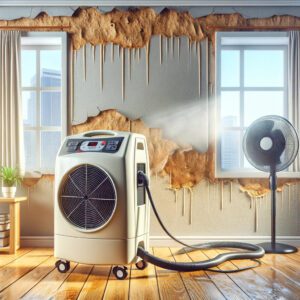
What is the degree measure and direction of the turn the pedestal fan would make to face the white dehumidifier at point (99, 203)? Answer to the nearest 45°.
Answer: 0° — it already faces it

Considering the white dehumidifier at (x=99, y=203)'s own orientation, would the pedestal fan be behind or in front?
behind

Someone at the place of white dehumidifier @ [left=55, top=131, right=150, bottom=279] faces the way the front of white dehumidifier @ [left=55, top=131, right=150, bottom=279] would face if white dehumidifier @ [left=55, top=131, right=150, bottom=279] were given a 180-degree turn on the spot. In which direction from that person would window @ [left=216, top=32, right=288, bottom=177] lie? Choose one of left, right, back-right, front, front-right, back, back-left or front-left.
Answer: front

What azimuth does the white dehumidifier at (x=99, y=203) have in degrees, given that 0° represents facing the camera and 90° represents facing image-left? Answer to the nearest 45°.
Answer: approximately 45°

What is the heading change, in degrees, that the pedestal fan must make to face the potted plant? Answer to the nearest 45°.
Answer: approximately 45° to its right

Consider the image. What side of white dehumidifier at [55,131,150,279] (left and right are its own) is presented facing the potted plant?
right

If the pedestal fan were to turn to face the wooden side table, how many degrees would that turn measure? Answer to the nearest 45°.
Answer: approximately 45° to its right

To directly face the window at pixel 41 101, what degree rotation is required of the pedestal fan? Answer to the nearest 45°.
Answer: approximately 45° to its right
